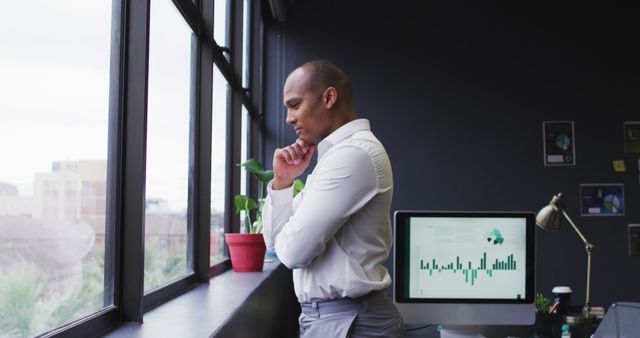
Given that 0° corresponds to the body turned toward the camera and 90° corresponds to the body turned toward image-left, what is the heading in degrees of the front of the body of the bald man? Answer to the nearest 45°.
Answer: approximately 90°

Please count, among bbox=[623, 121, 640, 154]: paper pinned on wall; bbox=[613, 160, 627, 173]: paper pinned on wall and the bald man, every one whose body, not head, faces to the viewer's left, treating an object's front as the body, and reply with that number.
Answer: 1

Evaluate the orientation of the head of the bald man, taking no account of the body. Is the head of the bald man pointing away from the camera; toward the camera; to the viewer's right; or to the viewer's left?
to the viewer's left

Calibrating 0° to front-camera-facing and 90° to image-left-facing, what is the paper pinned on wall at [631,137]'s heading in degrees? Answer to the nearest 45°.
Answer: approximately 0°

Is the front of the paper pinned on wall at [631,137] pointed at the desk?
yes

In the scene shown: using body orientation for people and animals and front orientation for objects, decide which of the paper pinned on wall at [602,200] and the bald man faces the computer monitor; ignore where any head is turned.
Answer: the paper pinned on wall

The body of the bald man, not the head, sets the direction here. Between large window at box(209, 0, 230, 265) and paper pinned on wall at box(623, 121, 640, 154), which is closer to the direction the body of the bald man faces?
the large window

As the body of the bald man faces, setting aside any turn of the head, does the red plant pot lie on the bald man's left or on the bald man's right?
on the bald man's right

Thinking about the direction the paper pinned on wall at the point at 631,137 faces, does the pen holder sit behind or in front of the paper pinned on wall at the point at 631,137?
in front

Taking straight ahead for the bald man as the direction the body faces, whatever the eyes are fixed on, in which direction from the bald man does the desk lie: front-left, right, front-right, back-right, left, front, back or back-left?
back-right

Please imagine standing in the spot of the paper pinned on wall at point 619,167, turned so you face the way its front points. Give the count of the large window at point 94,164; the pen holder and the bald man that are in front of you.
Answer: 3
